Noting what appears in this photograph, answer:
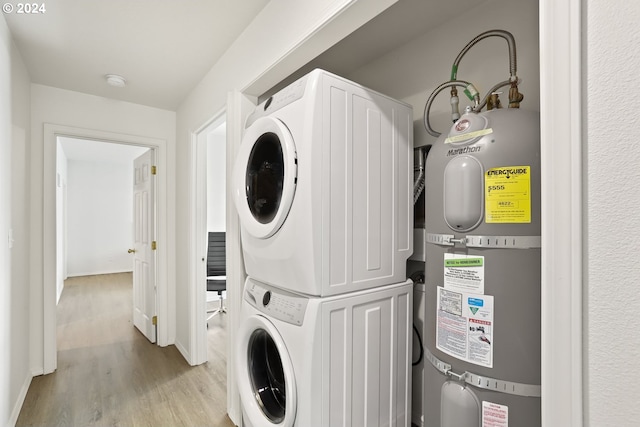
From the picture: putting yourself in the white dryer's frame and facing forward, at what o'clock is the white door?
The white door is roughly at 3 o'clock from the white dryer.

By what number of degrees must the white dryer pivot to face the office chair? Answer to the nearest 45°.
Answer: approximately 90° to its right

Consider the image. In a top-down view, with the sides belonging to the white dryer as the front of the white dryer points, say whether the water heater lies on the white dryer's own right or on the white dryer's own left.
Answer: on the white dryer's own left

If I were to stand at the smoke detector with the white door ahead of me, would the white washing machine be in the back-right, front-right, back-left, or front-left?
back-right

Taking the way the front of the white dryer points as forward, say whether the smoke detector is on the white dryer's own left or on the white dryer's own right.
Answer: on the white dryer's own right

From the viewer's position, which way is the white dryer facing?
facing the viewer and to the left of the viewer

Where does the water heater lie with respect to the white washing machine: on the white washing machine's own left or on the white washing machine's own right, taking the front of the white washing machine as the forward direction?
on the white washing machine's own left

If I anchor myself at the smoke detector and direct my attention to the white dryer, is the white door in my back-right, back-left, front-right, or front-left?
back-left

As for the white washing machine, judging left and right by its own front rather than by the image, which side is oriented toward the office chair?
right
